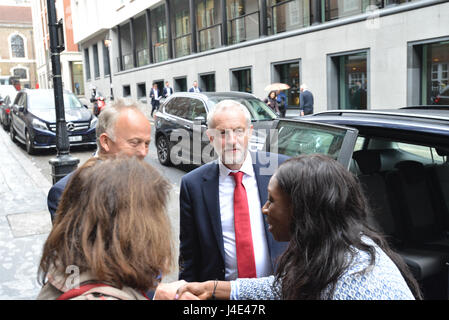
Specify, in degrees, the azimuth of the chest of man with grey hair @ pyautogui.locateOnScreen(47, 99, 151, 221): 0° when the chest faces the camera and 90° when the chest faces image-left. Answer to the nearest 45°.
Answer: approximately 315°

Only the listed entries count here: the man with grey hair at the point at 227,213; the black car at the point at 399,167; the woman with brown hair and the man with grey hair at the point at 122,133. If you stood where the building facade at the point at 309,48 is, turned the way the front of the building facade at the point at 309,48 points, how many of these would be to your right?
0

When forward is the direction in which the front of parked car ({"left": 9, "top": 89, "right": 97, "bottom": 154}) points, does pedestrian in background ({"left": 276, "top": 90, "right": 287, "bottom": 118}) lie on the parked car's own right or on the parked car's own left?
on the parked car's own left

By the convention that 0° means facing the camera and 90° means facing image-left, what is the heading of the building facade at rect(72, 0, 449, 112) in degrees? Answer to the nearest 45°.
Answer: approximately 45°

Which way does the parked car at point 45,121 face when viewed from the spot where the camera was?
facing the viewer and to the right of the viewer

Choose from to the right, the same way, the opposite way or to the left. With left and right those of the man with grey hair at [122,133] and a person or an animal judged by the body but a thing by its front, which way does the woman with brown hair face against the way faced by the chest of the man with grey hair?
to the left

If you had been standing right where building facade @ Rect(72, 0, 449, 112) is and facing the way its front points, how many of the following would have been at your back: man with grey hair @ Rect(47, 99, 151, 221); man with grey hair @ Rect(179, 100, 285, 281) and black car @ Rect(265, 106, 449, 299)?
0

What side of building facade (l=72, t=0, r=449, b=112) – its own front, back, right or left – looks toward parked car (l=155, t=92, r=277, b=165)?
front

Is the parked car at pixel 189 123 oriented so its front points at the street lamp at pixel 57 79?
no

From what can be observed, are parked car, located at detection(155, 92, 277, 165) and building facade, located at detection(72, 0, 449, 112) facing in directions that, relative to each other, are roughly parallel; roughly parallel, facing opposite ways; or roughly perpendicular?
roughly perpendicular
